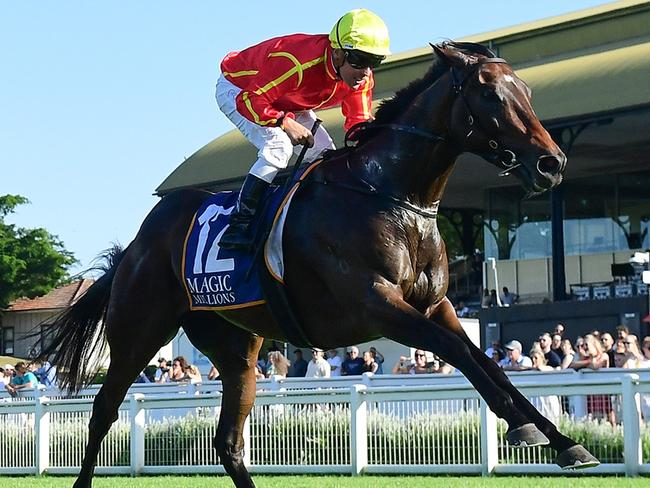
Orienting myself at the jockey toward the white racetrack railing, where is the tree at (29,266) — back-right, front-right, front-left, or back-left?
front-left

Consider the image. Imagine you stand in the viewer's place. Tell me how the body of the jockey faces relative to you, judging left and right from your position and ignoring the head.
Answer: facing the viewer and to the right of the viewer

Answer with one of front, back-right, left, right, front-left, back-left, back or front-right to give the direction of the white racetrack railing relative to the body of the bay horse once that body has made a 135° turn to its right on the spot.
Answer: right

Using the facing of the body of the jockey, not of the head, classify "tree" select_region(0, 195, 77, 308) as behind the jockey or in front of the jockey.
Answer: behind

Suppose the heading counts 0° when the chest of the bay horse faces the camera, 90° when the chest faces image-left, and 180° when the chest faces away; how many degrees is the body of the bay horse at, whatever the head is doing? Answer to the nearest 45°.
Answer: approximately 315°
